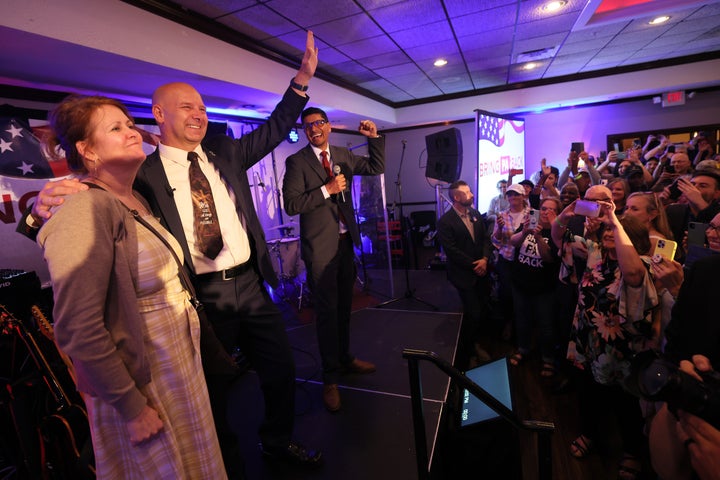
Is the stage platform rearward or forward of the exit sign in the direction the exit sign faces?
forward

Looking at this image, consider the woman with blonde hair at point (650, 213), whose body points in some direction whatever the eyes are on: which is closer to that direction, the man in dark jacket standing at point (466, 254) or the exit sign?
the man in dark jacket standing

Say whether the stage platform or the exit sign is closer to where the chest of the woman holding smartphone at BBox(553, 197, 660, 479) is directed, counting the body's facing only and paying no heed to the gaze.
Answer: the stage platform

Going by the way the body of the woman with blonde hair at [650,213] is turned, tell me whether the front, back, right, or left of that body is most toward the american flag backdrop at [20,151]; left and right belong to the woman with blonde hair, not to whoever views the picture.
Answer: front

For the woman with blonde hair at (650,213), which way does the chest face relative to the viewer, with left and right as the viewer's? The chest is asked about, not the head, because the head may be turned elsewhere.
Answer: facing the viewer and to the left of the viewer

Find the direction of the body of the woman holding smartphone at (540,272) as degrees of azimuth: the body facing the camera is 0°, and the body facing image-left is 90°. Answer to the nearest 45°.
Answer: approximately 45°

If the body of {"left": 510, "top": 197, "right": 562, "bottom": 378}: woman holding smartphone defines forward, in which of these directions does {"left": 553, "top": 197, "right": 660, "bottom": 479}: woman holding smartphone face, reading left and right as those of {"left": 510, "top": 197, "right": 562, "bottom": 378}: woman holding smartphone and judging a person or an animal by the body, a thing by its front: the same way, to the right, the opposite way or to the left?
the same way

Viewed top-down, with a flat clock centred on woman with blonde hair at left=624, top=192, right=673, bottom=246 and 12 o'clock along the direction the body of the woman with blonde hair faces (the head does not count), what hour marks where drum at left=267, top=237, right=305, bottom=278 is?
The drum is roughly at 12 o'clock from the woman with blonde hair.

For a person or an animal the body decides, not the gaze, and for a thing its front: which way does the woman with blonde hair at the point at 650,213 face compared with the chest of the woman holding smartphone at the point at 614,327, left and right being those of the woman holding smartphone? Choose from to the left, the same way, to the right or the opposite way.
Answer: the same way

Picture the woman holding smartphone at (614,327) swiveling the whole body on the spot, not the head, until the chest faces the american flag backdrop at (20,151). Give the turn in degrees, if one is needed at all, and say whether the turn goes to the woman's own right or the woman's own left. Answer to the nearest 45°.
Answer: approximately 45° to the woman's own right

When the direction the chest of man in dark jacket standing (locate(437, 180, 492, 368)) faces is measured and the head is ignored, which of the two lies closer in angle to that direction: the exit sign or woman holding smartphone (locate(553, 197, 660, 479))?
the woman holding smartphone

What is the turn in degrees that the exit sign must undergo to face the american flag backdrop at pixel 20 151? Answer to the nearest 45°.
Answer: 0° — it already faces it

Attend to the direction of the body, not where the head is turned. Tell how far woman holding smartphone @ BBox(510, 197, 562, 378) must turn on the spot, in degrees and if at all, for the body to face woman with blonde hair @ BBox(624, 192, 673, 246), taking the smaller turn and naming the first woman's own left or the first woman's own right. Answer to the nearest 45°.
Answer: approximately 90° to the first woman's own left

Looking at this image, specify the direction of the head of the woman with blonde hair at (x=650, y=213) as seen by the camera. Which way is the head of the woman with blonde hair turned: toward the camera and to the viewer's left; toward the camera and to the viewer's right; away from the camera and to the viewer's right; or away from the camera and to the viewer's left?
toward the camera and to the viewer's left

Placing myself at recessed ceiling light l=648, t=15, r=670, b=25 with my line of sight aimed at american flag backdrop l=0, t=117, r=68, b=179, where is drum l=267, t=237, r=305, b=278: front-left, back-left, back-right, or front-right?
front-right

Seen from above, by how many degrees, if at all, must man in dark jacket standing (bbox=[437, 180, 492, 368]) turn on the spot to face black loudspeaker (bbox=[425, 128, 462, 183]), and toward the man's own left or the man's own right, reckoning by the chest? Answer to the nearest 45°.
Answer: approximately 135° to the man's own left

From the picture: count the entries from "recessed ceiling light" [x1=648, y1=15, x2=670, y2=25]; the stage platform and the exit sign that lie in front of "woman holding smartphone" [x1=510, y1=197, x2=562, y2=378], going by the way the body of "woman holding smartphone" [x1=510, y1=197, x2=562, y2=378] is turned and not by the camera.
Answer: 1
